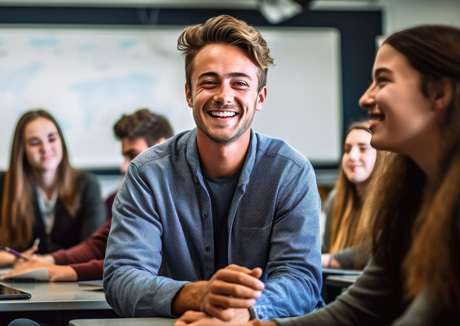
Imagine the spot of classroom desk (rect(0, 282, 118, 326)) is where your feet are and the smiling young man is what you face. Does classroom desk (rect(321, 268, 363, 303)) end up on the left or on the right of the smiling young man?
left

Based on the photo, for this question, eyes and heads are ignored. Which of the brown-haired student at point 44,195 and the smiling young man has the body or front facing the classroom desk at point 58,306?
the brown-haired student

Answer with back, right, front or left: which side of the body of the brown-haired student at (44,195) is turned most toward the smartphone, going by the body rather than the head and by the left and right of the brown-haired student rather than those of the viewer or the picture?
front

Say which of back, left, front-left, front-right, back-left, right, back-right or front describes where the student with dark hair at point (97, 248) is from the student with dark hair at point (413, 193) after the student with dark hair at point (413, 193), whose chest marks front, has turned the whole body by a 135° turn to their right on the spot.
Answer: left

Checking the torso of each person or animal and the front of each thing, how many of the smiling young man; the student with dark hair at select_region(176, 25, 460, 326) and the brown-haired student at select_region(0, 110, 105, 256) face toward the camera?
2

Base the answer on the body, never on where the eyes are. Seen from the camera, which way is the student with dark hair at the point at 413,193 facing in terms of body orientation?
to the viewer's left

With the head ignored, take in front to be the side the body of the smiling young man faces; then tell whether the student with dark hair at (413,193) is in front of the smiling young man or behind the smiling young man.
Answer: in front

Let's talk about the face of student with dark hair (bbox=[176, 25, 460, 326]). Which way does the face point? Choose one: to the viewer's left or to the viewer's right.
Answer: to the viewer's left

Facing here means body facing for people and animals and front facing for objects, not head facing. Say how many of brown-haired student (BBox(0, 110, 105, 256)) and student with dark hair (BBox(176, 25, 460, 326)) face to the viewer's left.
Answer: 1

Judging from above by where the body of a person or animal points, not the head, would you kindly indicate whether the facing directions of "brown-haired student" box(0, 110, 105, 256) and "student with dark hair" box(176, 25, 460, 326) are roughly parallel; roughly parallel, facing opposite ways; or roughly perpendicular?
roughly perpendicular

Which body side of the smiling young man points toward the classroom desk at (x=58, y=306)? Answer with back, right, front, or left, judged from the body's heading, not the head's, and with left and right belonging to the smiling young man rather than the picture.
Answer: right

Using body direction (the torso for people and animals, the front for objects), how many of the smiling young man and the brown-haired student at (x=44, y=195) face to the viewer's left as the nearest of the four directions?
0

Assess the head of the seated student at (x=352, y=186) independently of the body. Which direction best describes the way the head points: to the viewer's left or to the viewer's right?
to the viewer's left

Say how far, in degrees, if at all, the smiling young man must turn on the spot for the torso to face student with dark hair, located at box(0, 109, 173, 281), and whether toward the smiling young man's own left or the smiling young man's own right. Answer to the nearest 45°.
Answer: approximately 135° to the smiling young man's own right

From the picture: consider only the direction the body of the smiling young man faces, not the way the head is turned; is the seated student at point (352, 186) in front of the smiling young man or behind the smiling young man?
behind

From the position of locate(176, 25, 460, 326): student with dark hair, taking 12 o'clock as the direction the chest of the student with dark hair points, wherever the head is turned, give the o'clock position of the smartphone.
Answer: The smartphone is roughly at 1 o'clock from the student with dark hair.
